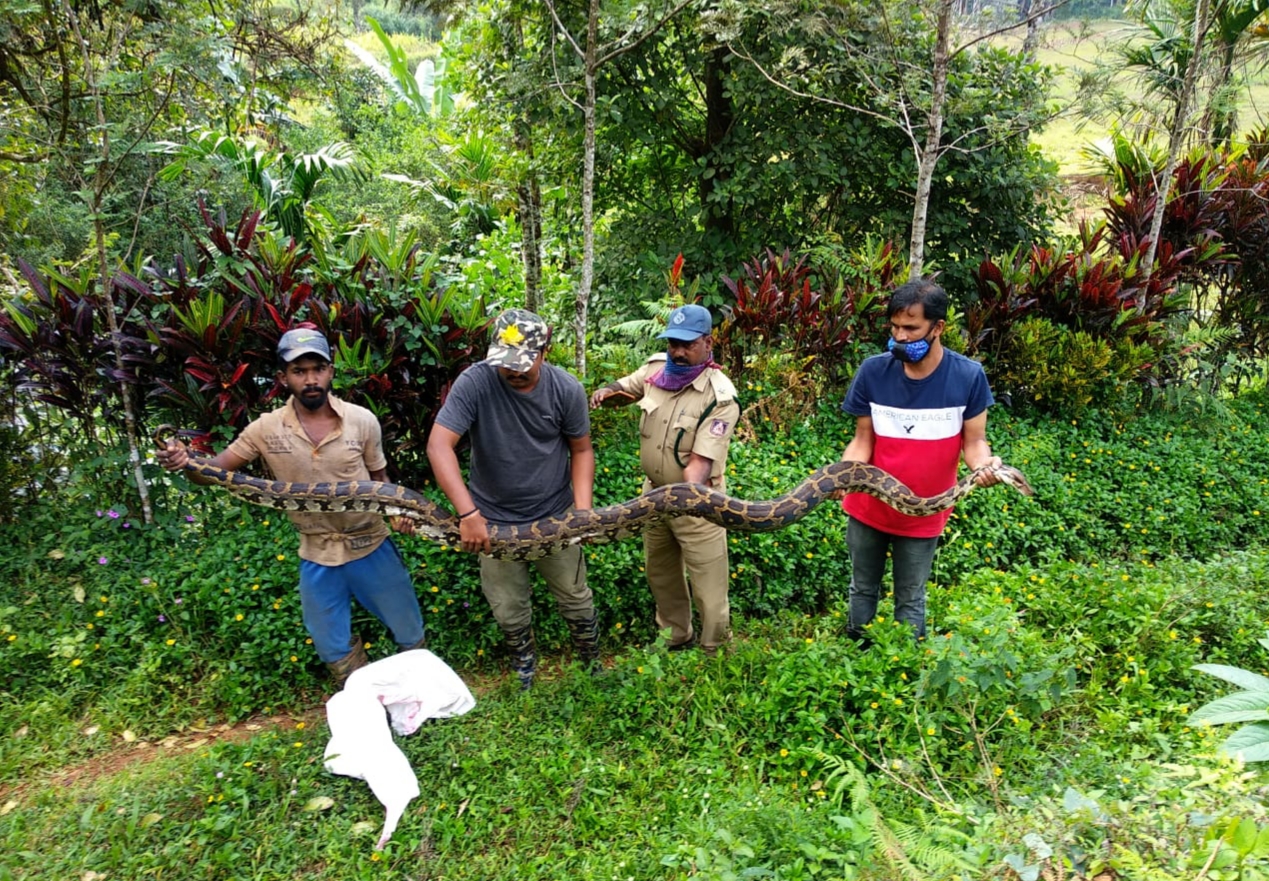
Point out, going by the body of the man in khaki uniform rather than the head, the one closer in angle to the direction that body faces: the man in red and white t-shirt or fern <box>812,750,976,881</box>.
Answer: the fern

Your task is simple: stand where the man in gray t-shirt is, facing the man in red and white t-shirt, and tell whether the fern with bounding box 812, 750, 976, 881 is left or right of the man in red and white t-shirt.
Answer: right

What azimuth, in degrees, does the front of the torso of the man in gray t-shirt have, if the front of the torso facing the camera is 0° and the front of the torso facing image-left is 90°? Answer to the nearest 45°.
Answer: approximately 0°

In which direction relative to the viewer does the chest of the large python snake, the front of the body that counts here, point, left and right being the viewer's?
facing to the right of the viewer

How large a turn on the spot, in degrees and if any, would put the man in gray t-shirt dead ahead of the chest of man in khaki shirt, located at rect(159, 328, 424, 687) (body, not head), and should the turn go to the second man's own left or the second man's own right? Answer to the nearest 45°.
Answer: approximately 90° to the second man's own left

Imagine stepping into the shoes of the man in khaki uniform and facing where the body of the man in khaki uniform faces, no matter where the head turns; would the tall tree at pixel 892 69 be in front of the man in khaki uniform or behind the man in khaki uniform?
behind

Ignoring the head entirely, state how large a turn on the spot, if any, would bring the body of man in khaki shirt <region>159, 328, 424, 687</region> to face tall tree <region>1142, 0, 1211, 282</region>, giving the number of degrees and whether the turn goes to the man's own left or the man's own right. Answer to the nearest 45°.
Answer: approximately 90° to the man's own left

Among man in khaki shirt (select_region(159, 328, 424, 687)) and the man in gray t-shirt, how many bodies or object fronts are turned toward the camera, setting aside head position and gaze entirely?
2

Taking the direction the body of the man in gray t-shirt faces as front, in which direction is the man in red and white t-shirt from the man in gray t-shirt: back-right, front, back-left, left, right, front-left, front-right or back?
left

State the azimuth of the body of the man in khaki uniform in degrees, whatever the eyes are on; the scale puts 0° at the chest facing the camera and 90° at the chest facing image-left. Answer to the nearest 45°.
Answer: approximately 45°

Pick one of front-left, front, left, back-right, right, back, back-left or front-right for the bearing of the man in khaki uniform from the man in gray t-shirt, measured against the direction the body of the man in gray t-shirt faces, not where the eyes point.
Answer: left
